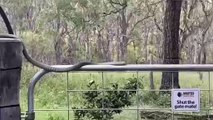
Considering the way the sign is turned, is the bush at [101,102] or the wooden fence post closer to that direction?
the wooden fence post

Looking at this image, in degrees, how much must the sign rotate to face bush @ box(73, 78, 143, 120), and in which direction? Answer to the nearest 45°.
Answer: approximately 135° to its right

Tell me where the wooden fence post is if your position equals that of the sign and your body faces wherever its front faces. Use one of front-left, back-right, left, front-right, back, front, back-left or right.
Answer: front-right

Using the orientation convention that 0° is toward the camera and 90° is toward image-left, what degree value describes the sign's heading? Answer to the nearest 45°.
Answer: approximately 0°
